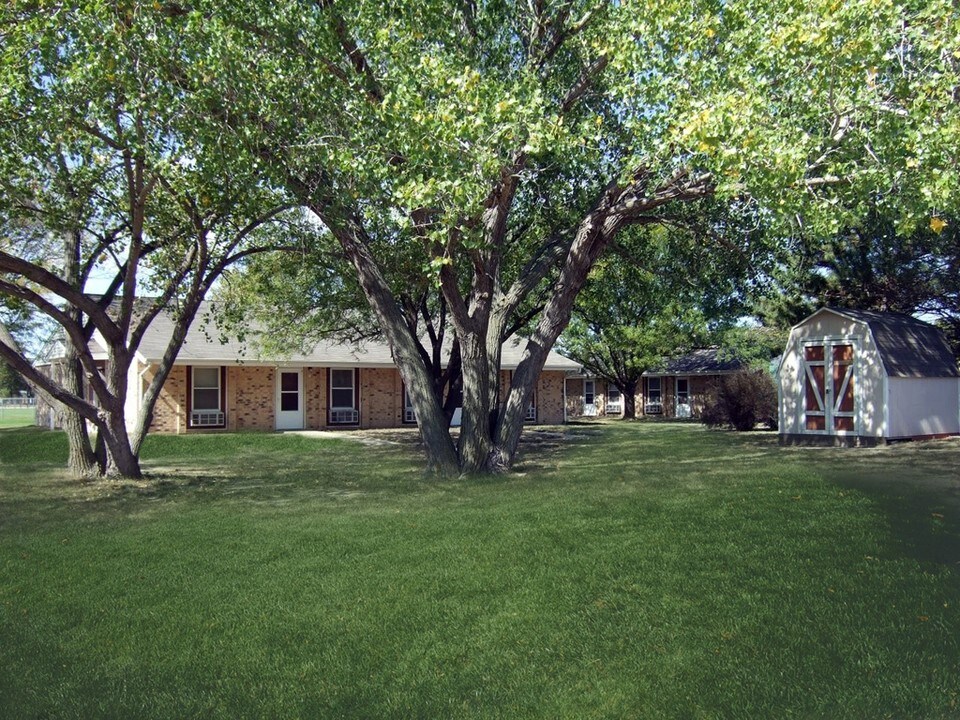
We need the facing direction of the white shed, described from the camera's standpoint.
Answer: facing the viewer and to the left of the viewer

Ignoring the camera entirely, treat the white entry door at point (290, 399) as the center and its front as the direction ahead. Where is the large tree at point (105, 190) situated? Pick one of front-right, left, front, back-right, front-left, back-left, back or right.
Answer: front

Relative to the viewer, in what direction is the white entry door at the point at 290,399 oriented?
toward the camera

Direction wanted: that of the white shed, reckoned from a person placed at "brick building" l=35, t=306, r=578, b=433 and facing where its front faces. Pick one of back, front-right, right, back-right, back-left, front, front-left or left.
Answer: front-left

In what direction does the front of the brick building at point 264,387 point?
toward the camera

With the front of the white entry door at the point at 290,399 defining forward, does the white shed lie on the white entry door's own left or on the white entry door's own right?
on the white entry door's own left

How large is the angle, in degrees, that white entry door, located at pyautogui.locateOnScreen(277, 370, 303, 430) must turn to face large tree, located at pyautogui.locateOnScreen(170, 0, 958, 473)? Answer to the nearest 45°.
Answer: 0° — it already faces it

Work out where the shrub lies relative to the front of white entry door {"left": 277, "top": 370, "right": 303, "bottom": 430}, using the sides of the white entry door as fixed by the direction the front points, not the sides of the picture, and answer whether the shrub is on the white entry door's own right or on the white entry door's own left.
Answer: on the white entry door's own left

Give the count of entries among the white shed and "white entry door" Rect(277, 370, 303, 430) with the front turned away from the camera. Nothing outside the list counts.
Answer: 0

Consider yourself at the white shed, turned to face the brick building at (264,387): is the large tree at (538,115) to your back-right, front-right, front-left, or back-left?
front-left

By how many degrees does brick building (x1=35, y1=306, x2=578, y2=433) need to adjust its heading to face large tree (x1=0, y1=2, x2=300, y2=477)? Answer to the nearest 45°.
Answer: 0° — it already faces it
